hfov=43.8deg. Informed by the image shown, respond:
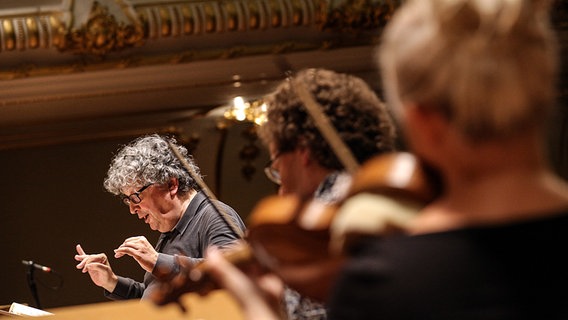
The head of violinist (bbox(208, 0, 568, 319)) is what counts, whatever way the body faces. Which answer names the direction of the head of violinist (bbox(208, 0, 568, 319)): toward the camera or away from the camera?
away from the camera

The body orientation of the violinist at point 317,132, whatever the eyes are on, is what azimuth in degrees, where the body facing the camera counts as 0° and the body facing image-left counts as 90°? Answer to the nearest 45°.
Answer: approximately 90°

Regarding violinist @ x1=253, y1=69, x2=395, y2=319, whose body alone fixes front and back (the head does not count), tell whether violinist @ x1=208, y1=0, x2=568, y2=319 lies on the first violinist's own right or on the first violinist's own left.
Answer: on the first violinist's own left

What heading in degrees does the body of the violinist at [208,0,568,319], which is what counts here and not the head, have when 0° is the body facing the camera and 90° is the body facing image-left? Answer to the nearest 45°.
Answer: approximately 135°

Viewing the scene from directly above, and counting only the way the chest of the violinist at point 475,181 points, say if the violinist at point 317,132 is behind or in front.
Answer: in front
